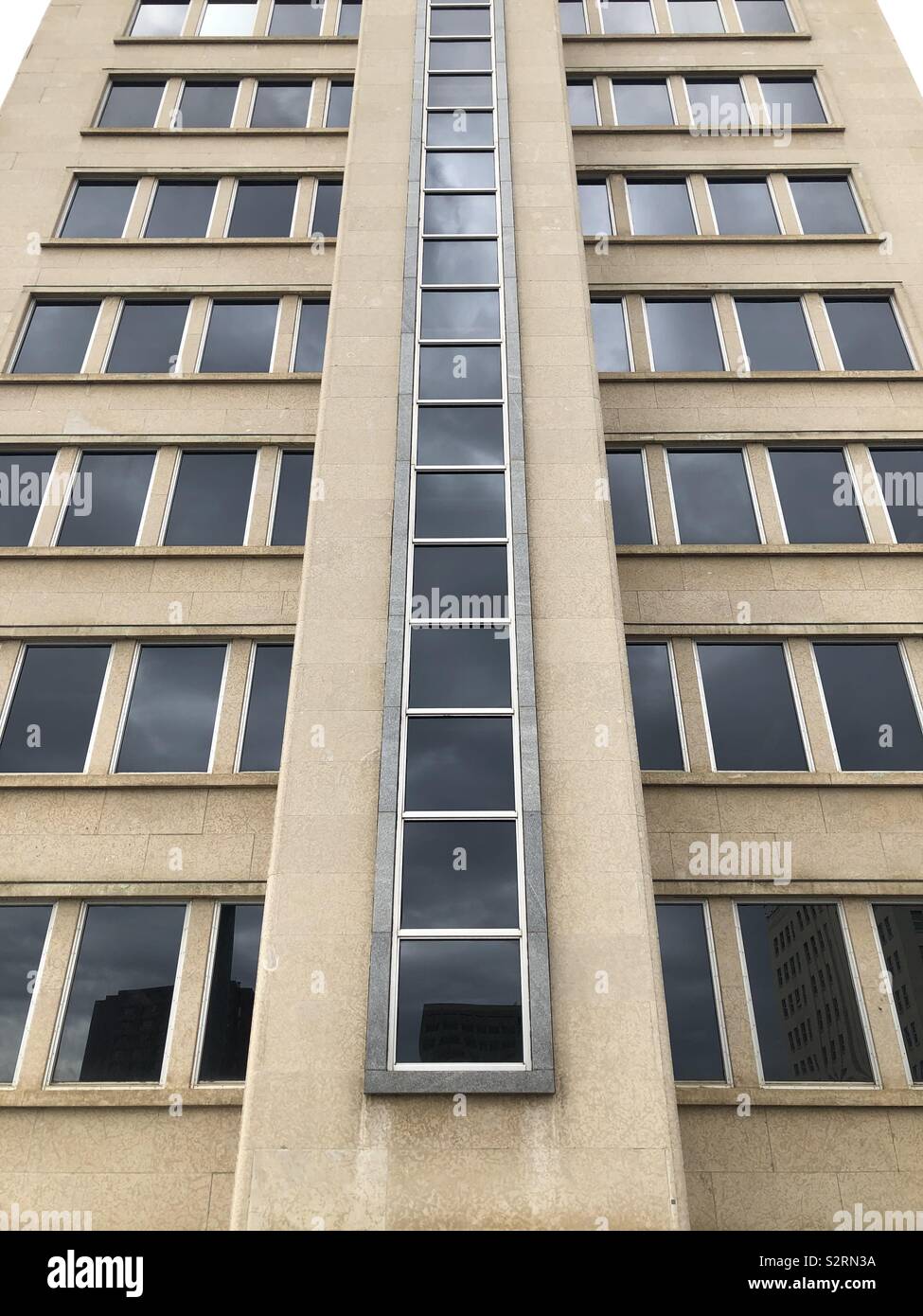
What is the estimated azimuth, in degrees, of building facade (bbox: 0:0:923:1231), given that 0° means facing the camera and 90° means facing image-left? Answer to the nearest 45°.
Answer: approximately 0°
